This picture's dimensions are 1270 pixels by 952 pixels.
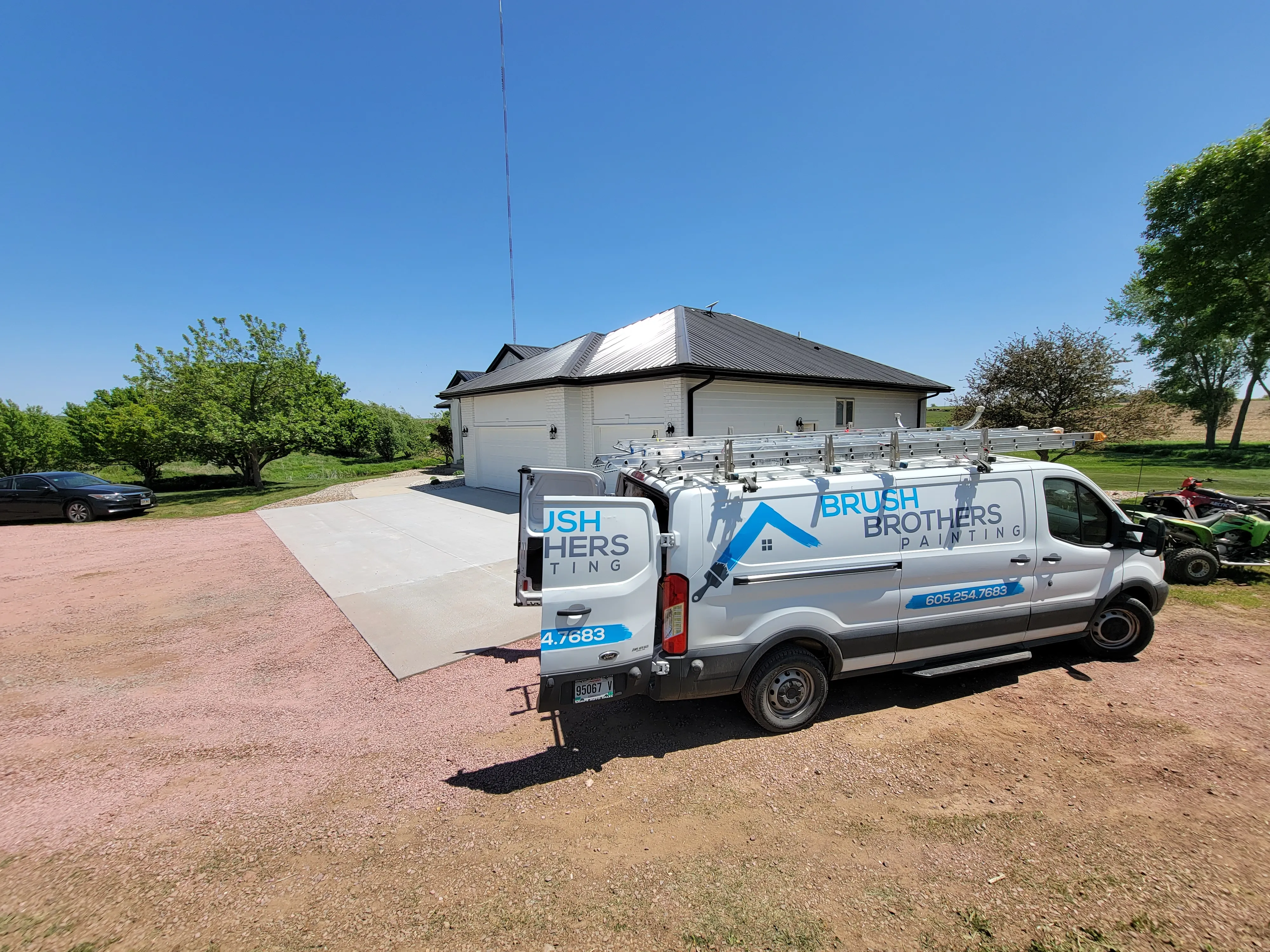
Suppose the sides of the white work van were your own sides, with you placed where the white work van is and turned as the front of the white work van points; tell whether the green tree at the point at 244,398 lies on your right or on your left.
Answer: on your left

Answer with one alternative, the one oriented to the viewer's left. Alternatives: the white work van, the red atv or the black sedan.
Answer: the red atv

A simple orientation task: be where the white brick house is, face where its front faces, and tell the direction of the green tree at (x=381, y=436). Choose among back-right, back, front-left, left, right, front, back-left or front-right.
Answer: right

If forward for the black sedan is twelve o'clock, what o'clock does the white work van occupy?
The white work van is roughly at 1 o'clock from the black sedan.

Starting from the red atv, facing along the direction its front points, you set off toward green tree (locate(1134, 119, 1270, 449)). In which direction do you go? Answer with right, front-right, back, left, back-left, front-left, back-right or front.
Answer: right

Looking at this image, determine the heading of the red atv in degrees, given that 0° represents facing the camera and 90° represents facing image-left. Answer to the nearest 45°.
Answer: approximately 90°

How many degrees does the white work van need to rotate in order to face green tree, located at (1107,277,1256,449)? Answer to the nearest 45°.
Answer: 0° — it already faces it

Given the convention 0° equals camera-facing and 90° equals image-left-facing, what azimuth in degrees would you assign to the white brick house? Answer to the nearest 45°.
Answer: approximately 45°

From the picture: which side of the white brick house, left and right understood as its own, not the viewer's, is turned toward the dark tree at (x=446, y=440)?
right

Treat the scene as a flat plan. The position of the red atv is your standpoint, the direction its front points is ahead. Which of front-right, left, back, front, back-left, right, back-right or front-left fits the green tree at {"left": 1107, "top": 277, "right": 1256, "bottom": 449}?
right

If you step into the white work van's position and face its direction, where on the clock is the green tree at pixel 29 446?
The green tree is roughly at 8 o'clock from the white work van.

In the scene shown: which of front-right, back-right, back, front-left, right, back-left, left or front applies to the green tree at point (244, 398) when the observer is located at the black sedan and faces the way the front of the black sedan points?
left

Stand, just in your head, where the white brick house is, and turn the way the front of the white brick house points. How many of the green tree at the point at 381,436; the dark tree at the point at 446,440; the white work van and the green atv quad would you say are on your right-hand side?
2

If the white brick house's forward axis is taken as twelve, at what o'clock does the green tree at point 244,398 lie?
The green tree is roughly at 2 o'clock from the white brick house.

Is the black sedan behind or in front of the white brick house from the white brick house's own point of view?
in front
